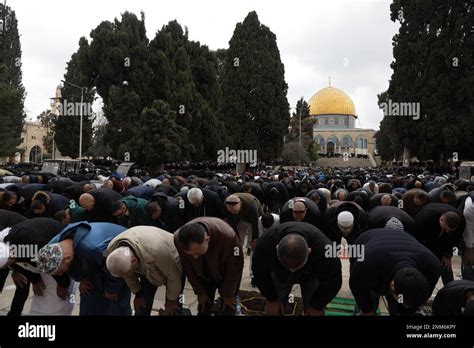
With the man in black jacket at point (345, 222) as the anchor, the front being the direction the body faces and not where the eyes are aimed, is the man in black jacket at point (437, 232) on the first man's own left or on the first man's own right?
on the first man's own left

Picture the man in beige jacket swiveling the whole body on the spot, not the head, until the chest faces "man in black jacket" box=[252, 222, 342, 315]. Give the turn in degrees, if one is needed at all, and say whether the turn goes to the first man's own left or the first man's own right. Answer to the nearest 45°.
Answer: approximately 135° to the first man's own left

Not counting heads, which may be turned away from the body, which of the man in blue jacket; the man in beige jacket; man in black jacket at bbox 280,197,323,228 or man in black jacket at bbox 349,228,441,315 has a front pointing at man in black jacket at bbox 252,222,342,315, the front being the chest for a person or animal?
man in black jacket at bbox 280,197,323,228

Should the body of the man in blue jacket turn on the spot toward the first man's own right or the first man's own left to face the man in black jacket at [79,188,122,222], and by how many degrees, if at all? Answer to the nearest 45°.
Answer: approximately 135° to the first man's own right

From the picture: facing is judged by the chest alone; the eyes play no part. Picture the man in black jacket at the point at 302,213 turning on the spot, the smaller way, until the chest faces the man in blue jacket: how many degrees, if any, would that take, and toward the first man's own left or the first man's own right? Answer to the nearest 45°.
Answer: approximately 45° to the first man's own right

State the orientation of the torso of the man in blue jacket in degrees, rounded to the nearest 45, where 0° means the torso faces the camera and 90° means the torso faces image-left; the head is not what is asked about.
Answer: approximately 45°

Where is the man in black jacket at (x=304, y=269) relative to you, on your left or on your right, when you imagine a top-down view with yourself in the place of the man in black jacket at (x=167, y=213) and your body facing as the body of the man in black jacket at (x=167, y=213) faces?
on your left
